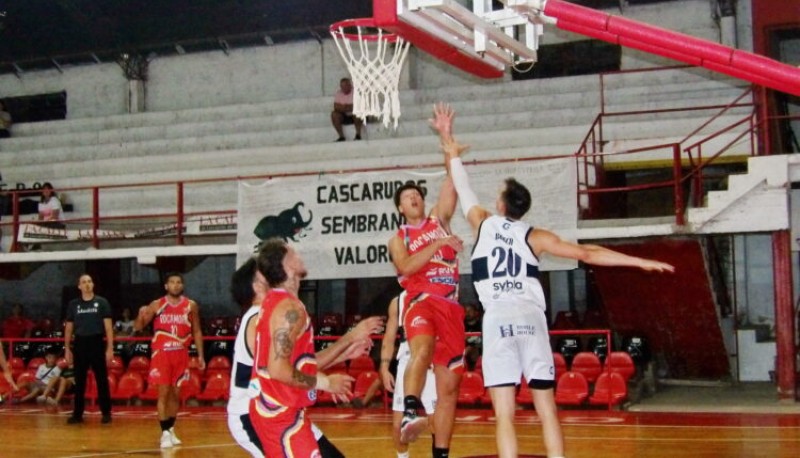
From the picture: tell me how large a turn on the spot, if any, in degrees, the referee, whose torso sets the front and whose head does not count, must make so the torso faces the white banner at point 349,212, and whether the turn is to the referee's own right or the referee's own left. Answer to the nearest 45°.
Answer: approximately 90° to the referee's own left

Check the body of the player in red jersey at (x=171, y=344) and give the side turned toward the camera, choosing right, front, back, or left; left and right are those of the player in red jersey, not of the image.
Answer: front

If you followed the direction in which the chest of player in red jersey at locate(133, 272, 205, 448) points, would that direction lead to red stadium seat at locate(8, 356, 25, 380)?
no

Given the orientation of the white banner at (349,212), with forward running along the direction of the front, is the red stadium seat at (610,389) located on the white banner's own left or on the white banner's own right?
on the white banner's own left

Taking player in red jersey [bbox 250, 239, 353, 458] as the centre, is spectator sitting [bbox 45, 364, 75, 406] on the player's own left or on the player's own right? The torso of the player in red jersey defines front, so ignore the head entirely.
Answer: on the player's own left

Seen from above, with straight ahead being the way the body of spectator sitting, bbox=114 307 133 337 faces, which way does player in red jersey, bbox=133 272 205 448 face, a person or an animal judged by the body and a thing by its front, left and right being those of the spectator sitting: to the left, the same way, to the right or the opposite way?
the same way

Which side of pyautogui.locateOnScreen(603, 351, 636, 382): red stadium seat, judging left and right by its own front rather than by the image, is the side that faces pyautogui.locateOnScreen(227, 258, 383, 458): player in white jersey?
front

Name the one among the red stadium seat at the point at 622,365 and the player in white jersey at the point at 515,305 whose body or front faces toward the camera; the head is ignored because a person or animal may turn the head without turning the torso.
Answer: the red stadium seat

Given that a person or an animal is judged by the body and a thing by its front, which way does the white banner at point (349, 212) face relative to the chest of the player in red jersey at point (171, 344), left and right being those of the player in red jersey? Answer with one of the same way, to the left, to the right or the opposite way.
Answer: the same way

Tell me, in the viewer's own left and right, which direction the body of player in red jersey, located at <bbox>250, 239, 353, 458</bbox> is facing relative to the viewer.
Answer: facing to the right of the viewer

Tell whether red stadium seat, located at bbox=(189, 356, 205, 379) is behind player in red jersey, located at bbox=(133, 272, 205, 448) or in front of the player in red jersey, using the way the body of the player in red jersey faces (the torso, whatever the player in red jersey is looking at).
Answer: behind

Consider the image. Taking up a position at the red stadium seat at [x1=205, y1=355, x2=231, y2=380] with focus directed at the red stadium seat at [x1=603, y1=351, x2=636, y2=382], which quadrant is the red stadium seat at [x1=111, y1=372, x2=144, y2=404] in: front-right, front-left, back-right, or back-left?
back-right

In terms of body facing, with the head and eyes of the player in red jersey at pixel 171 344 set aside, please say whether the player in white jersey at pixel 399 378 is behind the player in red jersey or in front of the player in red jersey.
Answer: in front

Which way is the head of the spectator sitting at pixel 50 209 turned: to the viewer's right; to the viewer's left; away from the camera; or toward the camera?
toward the camera

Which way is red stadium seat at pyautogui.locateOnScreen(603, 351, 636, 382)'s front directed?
toward the camera

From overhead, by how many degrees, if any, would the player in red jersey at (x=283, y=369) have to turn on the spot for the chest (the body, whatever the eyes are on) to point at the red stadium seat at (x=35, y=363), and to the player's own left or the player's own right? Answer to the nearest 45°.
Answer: approximately 90° to the player's own left

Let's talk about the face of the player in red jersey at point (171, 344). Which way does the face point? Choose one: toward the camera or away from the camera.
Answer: toward the camera

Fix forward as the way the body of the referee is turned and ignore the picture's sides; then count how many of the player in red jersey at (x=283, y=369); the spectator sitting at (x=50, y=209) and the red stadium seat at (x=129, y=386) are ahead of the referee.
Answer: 1
